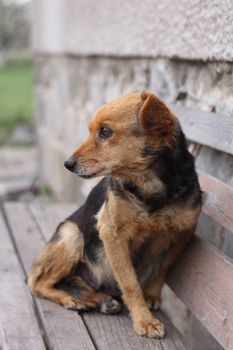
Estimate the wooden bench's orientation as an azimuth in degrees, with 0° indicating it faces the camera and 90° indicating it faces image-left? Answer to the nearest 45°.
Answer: approximately 90°
